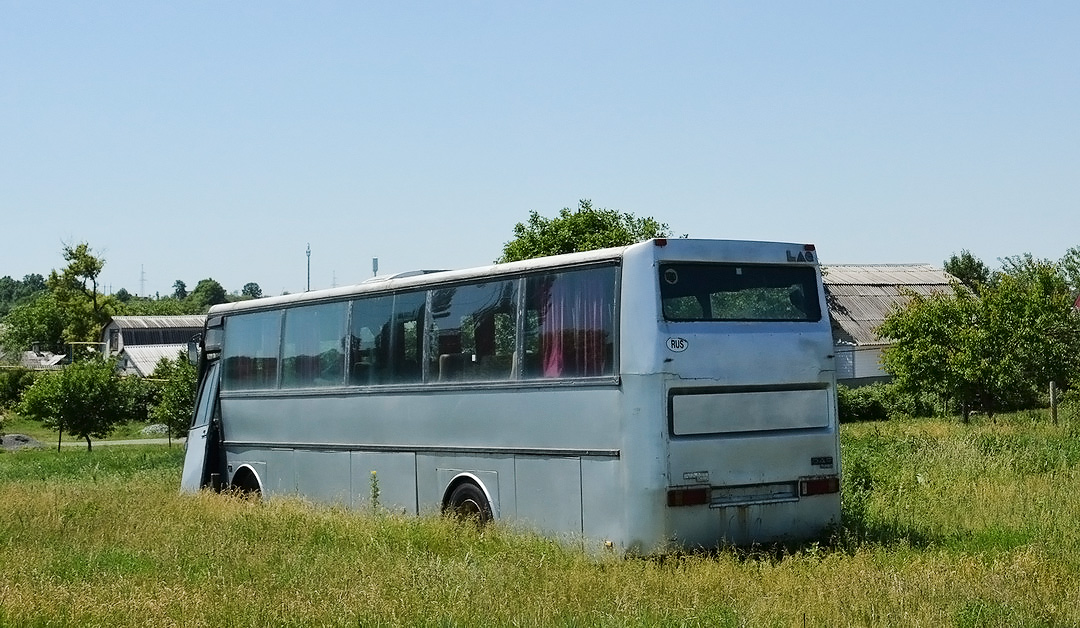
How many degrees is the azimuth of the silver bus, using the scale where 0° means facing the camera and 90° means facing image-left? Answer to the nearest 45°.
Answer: approximately 135°

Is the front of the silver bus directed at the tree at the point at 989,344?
no
